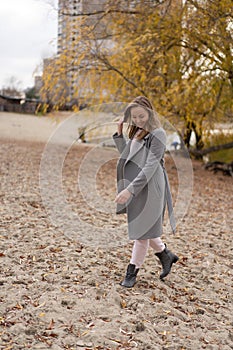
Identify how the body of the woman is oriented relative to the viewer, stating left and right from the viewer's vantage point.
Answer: facing the viewer and to the left of the viewer

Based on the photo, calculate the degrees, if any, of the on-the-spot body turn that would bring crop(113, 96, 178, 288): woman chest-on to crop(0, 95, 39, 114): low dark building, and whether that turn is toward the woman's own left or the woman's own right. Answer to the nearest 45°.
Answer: approximately 135° to the woman's own right

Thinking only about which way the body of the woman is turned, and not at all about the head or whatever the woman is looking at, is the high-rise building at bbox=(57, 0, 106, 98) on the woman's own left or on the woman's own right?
on the woman's own right
